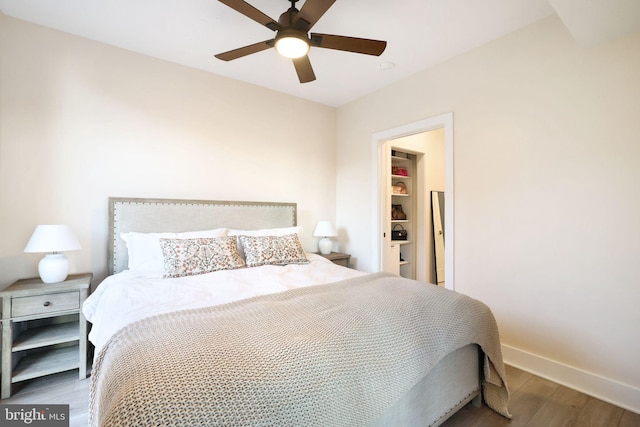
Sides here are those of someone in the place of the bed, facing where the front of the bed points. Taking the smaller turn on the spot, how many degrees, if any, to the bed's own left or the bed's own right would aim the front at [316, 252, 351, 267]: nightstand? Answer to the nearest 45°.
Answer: approximately 135° to the bed's own left

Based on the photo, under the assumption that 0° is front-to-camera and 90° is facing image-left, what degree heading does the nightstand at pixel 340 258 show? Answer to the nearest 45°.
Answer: approximately 315°

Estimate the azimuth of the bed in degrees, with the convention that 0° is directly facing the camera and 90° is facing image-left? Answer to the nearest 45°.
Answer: approximately 315°

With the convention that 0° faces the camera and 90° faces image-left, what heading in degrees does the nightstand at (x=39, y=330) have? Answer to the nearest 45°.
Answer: approximately 0°

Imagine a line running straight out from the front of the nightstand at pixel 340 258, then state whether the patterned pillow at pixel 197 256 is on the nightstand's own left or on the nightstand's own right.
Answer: on the nightstand's own right

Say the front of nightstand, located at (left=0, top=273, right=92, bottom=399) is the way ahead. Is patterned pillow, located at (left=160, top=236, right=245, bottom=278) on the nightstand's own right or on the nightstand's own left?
on the nightstand's own left

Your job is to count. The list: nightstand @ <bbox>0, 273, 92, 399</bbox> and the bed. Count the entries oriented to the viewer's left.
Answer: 0

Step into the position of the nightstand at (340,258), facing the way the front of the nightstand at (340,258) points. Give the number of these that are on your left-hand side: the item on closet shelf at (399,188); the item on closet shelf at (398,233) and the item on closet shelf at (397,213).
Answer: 3
